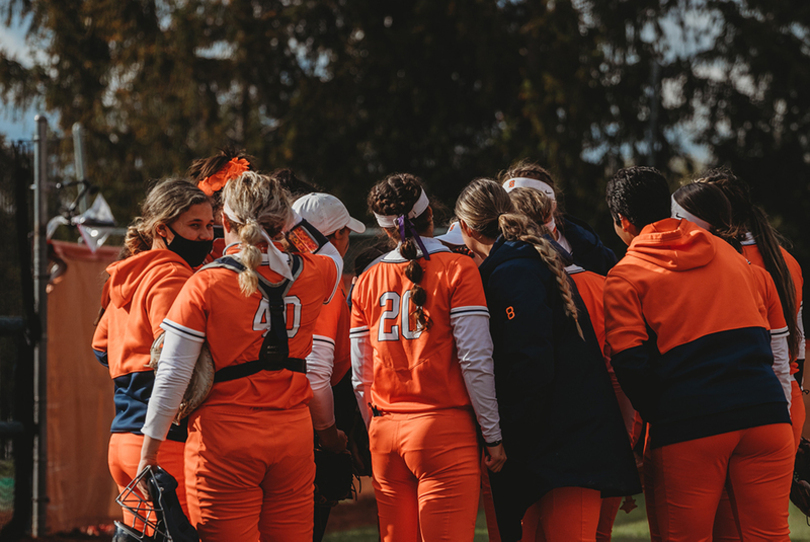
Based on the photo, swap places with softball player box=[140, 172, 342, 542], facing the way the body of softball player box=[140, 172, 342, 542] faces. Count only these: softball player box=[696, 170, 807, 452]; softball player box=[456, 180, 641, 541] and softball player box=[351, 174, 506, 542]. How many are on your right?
3

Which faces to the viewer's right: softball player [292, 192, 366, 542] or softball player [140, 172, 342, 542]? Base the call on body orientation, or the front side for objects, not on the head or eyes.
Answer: softball player [292, 192, 366, 542]

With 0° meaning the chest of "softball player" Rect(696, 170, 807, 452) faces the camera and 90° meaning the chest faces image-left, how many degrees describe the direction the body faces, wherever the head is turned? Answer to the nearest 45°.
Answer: approximately 135°

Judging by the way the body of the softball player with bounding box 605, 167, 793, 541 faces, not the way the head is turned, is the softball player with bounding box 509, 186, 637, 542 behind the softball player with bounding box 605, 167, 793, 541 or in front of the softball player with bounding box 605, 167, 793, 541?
in front

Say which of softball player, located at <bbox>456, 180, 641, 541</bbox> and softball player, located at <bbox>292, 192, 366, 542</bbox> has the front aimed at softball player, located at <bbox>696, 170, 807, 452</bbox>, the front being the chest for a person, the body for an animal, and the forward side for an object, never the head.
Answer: softball player, located at <bbox>292, 192, 366, 542</bbox>

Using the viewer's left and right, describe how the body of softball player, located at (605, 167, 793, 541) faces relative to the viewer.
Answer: facing away from the viewer and to the left of the viewer

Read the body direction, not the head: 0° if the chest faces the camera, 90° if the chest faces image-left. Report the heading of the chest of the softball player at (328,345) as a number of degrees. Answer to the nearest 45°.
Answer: approximately 270°

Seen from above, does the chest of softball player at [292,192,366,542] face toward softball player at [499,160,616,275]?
yes

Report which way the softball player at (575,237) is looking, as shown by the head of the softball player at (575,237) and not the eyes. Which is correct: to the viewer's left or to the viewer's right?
to the viewer's left

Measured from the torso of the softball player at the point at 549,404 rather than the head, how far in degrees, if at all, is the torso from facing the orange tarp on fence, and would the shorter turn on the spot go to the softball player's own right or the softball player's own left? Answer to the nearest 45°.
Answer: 0° — they already face it

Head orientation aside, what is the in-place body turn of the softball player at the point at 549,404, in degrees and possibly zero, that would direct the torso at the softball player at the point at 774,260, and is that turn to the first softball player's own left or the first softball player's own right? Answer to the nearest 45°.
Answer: approximately 90° to the first softball player's own right

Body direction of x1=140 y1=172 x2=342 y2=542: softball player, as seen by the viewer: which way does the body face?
away from the camera

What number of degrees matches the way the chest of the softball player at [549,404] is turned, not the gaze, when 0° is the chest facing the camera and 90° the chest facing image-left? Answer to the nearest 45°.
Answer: approximately 135°

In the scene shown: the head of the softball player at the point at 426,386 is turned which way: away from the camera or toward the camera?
away from the camera

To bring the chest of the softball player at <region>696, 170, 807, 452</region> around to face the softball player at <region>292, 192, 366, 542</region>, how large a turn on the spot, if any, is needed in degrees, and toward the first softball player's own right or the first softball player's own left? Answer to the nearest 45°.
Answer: approximately 90° to the first softball player's own left
